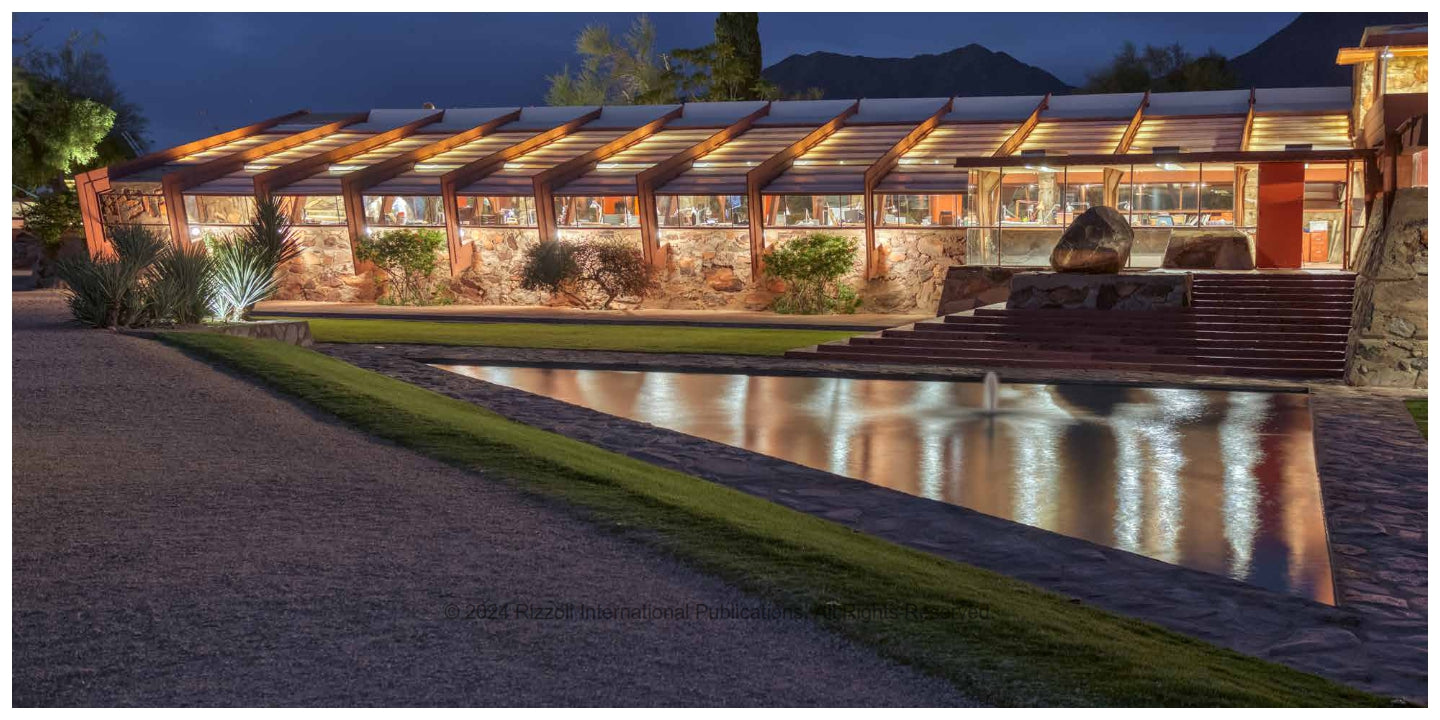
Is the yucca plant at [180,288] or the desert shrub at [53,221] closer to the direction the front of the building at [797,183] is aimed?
the yucca plant

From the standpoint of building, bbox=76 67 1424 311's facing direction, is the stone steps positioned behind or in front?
in front

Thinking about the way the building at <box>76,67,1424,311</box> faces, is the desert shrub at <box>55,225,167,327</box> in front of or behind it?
in front

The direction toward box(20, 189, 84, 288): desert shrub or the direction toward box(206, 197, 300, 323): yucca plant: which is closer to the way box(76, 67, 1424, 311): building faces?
the yucca plant

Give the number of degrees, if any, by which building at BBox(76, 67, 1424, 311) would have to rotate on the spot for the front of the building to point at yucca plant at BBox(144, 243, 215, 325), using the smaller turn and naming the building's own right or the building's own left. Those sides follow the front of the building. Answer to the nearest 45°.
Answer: approximately 45° to the building's own right

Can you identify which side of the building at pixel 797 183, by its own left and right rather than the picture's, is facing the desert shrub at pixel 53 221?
right

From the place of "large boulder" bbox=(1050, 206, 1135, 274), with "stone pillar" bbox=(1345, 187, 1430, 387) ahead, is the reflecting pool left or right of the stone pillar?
right

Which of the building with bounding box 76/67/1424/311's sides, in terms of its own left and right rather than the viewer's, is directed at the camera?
front

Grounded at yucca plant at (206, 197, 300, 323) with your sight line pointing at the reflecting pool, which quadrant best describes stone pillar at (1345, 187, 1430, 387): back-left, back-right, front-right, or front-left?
front-left

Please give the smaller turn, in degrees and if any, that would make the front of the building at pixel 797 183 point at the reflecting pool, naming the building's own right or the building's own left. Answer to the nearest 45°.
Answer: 0° — it already faces it
